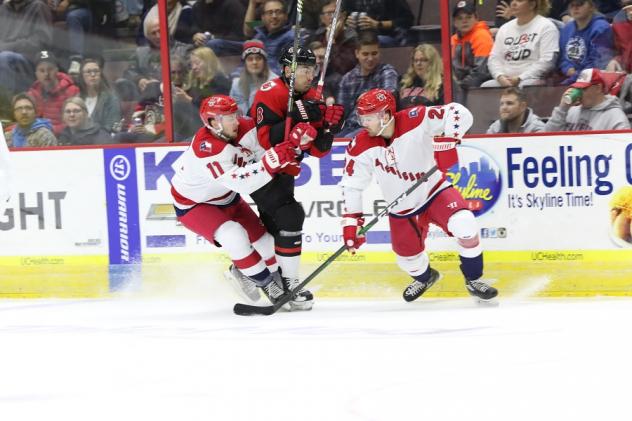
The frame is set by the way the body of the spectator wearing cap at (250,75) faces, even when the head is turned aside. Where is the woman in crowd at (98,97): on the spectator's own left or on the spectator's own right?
on the spectator's own right

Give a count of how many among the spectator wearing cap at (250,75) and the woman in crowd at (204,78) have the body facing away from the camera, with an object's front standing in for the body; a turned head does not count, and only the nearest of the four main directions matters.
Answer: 0

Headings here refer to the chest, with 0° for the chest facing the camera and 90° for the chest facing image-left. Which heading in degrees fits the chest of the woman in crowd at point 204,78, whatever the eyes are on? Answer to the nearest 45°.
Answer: approximately 45°

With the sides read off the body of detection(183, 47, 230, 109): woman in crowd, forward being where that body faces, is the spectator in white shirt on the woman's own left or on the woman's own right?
on the woman's own left

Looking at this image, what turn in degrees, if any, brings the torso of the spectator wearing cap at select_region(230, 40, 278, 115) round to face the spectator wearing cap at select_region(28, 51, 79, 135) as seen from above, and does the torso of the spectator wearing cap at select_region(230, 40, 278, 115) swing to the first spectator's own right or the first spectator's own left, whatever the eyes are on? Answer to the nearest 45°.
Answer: approximately 90° to the first spectator's own right

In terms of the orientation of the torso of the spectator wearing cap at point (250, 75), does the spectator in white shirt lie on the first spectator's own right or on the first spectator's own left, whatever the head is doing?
on the first spectator's own left

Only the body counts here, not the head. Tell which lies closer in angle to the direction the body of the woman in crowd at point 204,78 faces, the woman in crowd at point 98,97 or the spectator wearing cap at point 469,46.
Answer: the woman in crowd

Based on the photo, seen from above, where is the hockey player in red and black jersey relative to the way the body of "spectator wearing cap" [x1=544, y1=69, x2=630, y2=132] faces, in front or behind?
in front

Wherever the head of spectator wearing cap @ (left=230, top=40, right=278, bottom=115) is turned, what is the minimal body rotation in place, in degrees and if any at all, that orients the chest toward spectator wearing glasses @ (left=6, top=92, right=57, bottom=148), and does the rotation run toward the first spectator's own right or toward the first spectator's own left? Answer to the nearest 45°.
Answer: approximately 90° to the first spectator's own right

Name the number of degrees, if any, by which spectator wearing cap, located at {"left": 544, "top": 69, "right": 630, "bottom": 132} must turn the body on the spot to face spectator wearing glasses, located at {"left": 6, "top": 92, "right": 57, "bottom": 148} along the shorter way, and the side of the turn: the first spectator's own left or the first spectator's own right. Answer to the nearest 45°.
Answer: approximately 45° to the first spectator's own right

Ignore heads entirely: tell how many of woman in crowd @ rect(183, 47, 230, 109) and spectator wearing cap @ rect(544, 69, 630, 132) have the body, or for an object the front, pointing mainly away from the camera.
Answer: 0

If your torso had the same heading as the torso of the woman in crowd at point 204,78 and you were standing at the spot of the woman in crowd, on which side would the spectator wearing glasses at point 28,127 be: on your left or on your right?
on your right
